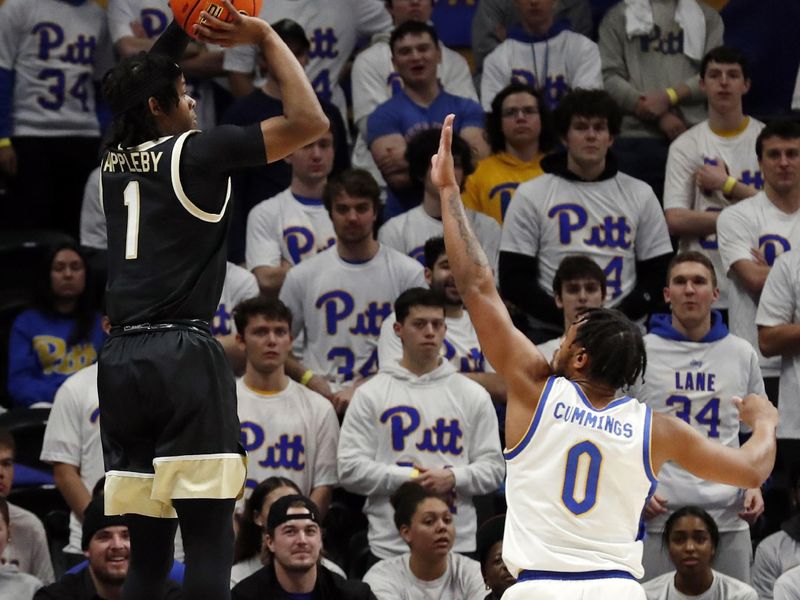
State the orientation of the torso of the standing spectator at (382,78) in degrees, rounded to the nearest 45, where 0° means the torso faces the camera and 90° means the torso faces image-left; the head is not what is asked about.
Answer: approximately 0°

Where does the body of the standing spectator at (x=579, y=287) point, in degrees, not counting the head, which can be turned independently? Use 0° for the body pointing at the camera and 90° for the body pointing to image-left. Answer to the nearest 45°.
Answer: approximately 0°

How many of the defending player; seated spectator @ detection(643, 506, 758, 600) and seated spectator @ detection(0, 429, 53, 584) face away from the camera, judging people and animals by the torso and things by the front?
1

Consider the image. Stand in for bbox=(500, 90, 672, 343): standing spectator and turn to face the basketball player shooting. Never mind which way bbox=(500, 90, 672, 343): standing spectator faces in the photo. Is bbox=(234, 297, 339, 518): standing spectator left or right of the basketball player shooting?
right

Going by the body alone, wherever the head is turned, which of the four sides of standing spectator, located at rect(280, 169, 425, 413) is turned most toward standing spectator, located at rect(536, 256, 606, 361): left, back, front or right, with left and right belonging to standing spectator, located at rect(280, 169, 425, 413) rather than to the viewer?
left

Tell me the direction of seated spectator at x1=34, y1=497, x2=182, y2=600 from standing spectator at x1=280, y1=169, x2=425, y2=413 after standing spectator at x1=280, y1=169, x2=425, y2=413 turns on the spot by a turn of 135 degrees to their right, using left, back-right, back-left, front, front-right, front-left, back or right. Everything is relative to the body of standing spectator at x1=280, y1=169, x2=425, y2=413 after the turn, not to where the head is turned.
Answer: left
